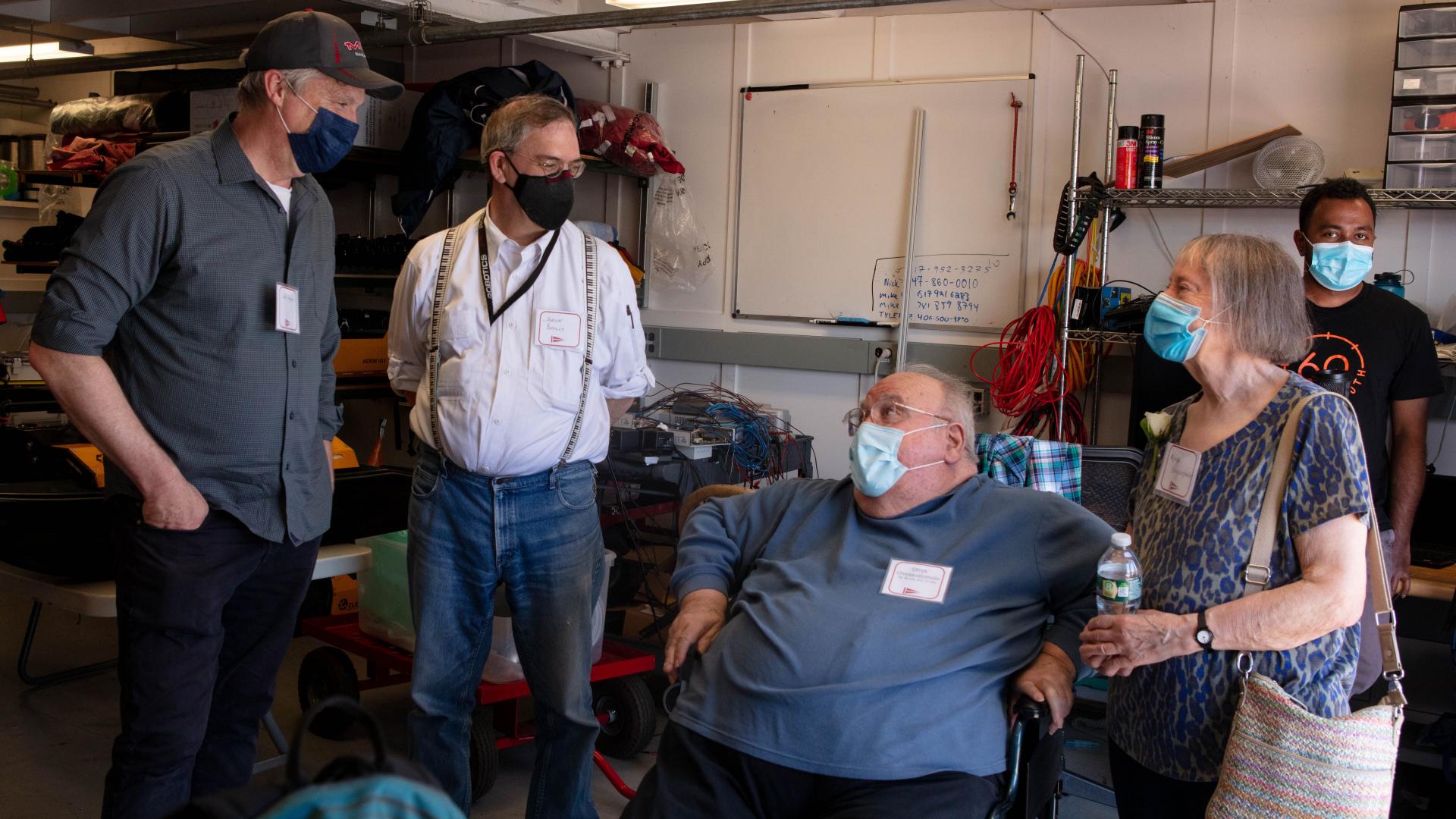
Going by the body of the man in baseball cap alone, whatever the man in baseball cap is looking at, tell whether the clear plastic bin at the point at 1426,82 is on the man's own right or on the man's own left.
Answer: on the man's own left

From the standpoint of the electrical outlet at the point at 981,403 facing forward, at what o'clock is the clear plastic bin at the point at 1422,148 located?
The clear plastic bin is roughly at 10 o'clock from the electrical outlet.

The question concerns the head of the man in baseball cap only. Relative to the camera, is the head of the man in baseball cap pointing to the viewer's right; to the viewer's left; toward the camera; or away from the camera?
to the viewer's right

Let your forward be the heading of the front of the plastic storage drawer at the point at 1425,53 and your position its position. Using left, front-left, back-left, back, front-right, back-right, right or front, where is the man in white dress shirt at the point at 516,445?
front-right

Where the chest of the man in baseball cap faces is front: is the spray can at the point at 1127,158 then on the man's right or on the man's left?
on the man's left

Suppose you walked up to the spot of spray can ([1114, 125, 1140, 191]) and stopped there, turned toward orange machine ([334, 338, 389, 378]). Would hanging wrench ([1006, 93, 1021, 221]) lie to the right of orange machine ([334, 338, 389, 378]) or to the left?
right

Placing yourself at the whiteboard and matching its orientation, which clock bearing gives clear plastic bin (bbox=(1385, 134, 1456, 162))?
The clear plastic bin is roughly at 10 o'clock from the whiteboard.

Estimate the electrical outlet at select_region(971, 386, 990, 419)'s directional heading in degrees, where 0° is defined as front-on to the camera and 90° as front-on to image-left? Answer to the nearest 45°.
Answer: approximately 0°

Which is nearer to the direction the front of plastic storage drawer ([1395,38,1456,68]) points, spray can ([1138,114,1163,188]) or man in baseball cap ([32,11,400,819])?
the man in baseball cap

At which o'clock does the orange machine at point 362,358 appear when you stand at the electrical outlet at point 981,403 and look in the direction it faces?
The orange machine is roughly at 3 o'clock from the electrical outlet.

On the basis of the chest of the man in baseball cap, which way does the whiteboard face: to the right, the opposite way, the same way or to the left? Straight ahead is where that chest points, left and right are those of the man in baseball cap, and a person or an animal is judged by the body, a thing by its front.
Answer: to the right

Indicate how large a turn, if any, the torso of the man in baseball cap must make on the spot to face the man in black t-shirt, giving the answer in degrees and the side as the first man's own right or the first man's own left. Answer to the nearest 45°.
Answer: approximately 45° to the first man's own left

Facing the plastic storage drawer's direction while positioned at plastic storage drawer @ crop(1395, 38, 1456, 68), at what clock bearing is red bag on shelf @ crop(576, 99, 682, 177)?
The red bag on shelf is roughly at 3 o'clock from the plastic storage drawer.

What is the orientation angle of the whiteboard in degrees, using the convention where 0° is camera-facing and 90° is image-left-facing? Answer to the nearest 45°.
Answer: approximately 0°

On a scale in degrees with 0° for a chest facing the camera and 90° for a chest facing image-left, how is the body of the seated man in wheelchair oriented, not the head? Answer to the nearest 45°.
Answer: approximately 45°

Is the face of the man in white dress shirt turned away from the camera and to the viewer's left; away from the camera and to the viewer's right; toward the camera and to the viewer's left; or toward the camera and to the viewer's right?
toward the camera and to the viewer's right
